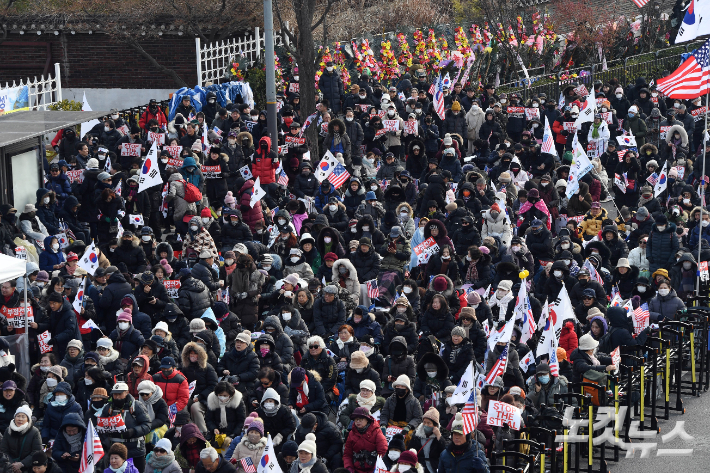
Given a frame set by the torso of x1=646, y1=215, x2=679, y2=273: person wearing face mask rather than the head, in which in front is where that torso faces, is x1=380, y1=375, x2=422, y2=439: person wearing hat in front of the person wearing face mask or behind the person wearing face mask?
in front

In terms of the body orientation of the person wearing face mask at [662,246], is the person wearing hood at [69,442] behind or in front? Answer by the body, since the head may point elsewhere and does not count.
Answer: in front

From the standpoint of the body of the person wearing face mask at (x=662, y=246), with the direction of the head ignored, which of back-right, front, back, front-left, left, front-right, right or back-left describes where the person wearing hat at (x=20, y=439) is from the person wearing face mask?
front

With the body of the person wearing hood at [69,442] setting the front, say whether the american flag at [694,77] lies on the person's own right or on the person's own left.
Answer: on the person's own left

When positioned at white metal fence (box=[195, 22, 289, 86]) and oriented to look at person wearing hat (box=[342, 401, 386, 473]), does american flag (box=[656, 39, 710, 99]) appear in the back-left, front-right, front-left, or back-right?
front-left

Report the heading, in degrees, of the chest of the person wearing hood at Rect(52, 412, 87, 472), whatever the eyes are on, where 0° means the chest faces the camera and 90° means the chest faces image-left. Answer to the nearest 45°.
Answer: approximately 0°

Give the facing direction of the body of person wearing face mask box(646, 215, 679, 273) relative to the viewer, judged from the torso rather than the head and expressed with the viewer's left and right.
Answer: facing the viewer and to the left of the viewer

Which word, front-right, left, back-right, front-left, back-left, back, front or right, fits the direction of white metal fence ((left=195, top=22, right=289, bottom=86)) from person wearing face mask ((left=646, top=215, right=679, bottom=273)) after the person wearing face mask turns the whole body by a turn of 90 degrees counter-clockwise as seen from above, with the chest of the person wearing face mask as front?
back

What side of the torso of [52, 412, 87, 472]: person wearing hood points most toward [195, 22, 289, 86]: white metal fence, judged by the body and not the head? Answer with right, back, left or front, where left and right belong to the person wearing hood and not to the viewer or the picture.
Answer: back

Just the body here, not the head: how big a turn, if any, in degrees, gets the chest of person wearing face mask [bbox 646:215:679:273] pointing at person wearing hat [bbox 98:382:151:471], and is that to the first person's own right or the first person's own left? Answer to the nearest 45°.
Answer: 0° — they already face them

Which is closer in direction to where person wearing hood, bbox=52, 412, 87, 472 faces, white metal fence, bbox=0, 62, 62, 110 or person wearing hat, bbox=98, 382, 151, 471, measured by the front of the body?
the person wearing hat

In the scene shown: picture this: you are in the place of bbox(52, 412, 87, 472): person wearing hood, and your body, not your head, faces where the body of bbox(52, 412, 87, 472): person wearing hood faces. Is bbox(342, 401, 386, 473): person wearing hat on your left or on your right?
on your left

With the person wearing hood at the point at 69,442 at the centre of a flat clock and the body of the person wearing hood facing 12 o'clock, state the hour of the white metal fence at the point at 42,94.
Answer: The white metal fence is roughly at 6 o'clock from the person wearing hood.

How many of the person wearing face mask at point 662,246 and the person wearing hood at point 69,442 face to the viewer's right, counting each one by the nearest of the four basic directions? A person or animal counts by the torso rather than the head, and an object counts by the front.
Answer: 0

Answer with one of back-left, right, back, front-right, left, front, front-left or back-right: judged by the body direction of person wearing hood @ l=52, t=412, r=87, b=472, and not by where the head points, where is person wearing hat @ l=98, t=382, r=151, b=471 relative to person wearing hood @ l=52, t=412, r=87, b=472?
left
